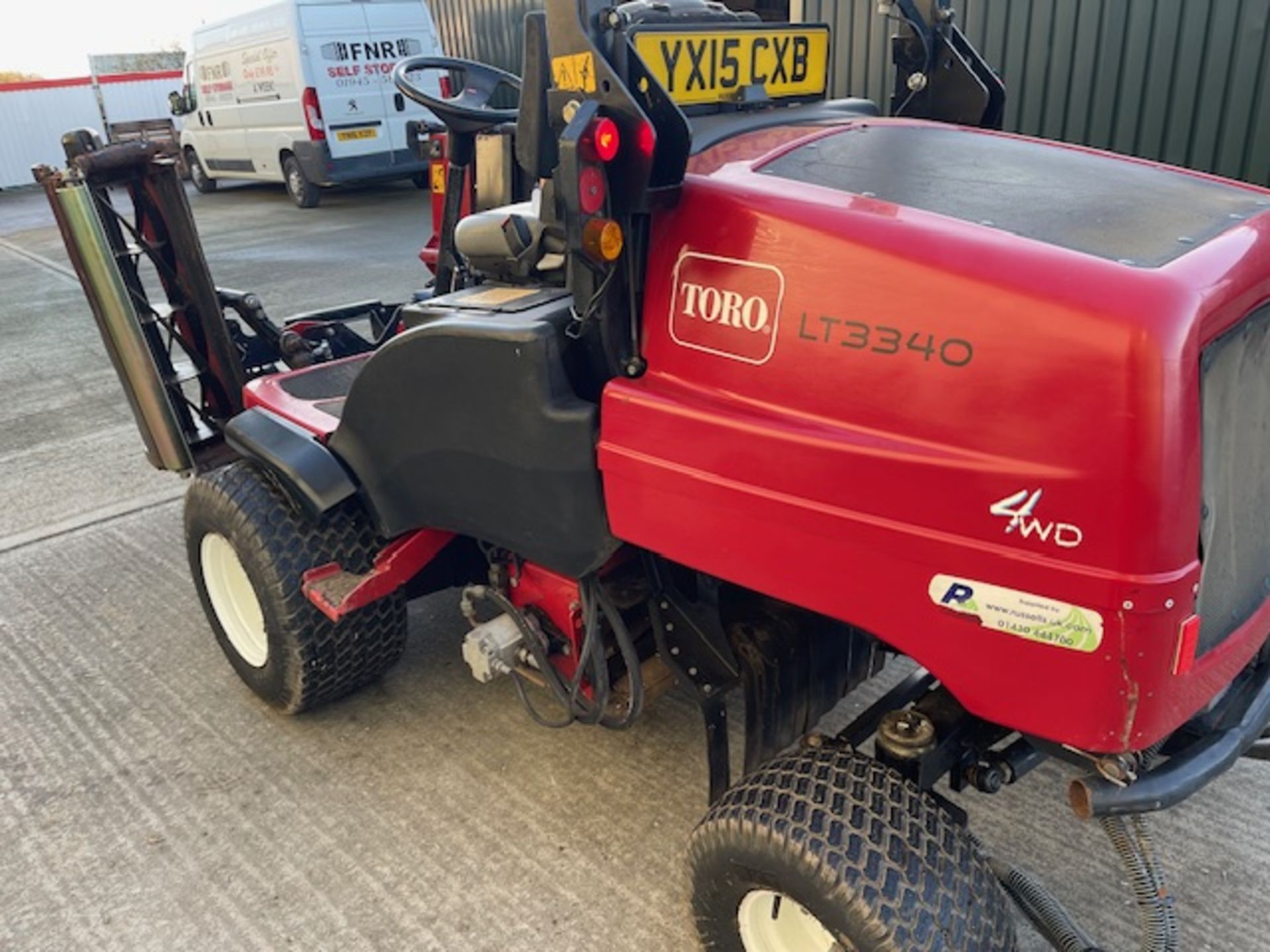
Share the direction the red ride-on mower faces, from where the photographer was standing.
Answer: facing away from the viewer and to the left of the viewer

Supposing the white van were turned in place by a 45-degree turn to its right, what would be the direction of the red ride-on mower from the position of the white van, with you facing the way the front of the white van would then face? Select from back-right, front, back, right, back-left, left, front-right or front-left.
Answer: back

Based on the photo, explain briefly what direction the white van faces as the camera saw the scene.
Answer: facing away from the viewer and to the left of the viewer
